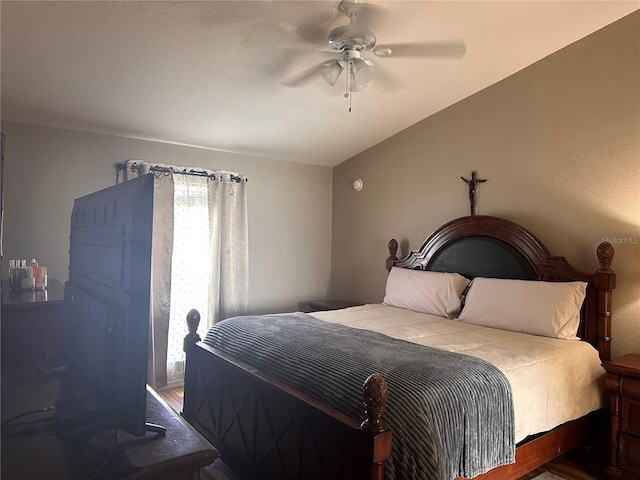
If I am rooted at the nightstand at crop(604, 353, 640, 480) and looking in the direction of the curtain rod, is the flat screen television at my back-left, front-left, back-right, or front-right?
front-left

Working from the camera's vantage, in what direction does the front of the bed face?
facing the viewer and to the left of the viewer

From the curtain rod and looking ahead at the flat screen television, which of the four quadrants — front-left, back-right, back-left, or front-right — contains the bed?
front-left

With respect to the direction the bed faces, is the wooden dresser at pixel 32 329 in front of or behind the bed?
in front

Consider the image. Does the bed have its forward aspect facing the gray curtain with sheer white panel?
no

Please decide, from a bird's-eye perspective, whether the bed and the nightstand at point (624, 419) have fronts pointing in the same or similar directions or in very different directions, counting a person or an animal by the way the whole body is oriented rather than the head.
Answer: same or similar directions

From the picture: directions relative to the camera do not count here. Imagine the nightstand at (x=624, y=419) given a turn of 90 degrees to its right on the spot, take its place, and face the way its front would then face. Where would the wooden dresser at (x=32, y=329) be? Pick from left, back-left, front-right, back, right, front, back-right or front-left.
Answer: left

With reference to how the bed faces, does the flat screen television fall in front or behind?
in front

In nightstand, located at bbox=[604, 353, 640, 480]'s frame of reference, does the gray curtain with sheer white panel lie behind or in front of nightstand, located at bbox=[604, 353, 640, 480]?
in front

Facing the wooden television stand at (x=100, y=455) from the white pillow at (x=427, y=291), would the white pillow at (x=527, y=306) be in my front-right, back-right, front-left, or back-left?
front-left

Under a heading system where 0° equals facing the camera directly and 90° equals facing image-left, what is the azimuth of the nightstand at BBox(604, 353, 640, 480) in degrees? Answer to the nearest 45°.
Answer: approximately 45°
